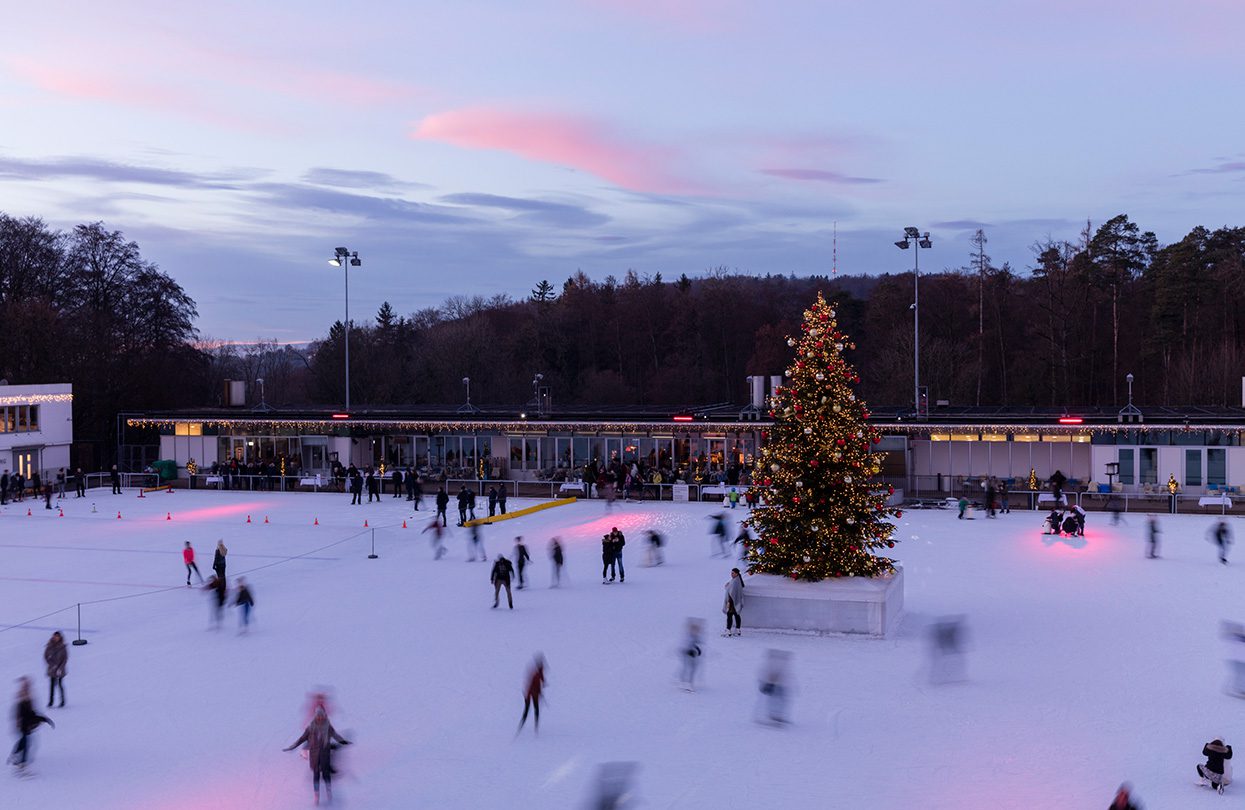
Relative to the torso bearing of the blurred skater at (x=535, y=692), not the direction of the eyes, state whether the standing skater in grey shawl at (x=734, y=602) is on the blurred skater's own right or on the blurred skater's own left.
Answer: on the blurred skater's own left

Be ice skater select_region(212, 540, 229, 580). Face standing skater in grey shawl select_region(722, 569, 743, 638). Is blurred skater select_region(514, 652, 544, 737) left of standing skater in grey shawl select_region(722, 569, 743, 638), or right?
right

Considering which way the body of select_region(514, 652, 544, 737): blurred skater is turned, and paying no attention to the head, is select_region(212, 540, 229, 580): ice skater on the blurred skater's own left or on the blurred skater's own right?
on the blurred skater's own left

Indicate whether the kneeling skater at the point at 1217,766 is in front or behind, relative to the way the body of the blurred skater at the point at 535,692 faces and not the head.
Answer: in front

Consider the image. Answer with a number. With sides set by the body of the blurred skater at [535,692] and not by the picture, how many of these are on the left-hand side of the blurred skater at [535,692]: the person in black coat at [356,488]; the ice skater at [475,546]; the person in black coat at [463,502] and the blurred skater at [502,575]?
4

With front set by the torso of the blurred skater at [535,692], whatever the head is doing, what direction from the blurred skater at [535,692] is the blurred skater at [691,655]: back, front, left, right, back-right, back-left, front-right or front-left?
front-left

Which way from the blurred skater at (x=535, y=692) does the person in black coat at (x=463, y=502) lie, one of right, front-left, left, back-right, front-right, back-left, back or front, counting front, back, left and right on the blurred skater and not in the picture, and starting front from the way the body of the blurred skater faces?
left

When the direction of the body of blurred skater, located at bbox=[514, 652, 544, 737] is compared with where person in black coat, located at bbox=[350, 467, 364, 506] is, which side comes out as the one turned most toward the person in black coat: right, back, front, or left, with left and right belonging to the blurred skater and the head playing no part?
left

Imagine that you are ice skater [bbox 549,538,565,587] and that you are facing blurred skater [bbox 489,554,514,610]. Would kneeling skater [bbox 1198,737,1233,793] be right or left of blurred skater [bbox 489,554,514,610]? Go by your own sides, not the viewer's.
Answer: left

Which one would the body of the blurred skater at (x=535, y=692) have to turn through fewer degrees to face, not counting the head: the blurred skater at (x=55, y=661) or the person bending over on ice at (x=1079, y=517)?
the person bending over on ice

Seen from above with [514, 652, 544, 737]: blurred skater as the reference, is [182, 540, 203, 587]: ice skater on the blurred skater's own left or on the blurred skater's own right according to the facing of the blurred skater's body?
on the blurred skater's own left

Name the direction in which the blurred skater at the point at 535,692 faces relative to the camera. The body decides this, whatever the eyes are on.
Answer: to the viewer's right

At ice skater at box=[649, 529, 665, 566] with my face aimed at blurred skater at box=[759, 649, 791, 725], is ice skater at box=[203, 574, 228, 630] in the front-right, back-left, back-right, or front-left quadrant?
front-right
